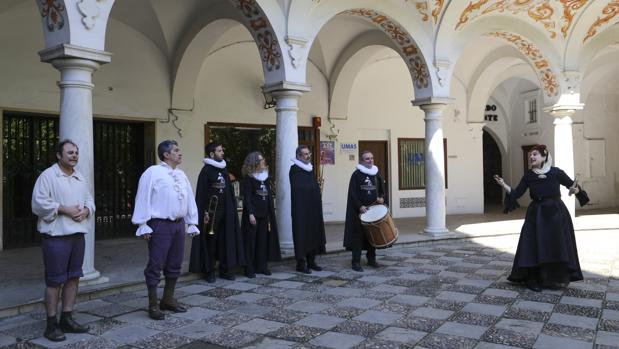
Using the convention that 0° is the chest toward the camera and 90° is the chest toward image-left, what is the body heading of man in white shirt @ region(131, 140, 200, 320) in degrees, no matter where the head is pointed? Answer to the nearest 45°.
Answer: approximately 315°

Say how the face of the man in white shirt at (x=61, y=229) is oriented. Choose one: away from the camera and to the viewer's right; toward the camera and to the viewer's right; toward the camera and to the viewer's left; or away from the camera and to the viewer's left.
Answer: toward the camera and to the viewer's right

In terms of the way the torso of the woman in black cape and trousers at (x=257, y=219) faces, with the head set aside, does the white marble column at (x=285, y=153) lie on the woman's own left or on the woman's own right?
on the woman's own left

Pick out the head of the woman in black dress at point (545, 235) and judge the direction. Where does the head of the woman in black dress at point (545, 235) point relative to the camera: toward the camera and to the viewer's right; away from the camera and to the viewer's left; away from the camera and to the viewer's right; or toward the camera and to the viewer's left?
toward the camera and to the viewer's left

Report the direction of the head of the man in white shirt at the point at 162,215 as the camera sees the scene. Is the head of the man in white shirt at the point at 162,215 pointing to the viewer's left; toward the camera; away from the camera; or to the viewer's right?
to the viewer's right

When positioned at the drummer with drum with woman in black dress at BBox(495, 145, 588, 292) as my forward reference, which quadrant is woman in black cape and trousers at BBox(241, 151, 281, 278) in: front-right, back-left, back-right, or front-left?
back-right

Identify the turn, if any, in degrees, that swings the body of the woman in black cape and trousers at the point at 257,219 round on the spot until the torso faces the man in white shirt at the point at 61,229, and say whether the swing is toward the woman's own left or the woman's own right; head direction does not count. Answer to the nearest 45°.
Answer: approximately 90° to the woman's own right

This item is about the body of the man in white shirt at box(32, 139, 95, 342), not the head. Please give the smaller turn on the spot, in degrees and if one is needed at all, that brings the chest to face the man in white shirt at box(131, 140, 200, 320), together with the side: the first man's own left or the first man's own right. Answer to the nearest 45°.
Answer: approximately 45° to the first man's own left

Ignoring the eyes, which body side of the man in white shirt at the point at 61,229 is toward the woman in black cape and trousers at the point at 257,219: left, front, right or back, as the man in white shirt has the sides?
left

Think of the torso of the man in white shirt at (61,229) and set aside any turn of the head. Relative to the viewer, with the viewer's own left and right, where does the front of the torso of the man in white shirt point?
facing the viewer and to the right of the viewer
